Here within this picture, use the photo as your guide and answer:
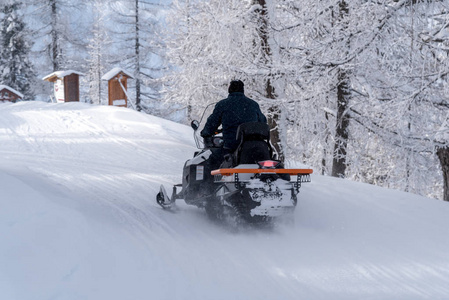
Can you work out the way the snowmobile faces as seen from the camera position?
facing away from the viewer and to the left of the viewer

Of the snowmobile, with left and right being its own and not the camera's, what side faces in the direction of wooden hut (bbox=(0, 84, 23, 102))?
front

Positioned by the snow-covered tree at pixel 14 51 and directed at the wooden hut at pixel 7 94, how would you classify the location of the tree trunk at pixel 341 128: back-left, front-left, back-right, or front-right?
front-left

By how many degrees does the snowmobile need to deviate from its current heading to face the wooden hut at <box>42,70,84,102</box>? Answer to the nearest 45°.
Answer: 0° — it already faces it

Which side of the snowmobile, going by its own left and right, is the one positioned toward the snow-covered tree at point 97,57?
front

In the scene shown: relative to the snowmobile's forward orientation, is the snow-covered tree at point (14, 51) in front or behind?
in front

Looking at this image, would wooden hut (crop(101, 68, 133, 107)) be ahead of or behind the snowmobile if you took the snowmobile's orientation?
ahead

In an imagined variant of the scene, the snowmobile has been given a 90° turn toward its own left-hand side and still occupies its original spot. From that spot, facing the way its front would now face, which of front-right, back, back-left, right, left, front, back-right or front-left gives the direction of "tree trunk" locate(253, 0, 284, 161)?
back-right

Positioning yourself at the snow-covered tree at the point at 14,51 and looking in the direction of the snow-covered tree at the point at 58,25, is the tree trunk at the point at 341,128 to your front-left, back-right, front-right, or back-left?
front-right

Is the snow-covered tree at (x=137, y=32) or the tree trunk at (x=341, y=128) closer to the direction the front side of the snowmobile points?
the snow-covered tree

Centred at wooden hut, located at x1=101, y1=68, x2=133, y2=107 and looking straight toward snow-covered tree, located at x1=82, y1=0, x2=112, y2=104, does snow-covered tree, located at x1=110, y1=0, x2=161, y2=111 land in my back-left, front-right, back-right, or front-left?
front-right

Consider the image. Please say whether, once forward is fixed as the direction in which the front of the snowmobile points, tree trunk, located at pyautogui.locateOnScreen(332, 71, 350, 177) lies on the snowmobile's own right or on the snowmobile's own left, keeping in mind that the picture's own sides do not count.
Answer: on the snowmobile's own right
